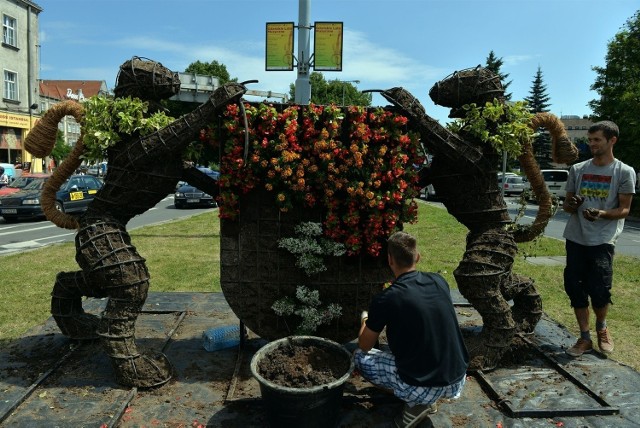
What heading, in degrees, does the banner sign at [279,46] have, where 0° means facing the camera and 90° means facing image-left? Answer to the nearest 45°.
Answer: approximately 0°

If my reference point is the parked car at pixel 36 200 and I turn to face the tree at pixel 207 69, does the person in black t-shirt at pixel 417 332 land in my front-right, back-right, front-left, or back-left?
back-right

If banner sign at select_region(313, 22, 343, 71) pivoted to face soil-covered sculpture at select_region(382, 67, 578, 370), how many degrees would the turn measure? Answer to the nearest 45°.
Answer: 0° — it already faces it

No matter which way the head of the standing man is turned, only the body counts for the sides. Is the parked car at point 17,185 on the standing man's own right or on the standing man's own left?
on the standing man's own right

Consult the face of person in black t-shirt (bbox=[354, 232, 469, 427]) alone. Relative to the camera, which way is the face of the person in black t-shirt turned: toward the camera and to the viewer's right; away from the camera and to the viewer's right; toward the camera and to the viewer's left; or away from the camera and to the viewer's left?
away from the camera and to the viewer's left

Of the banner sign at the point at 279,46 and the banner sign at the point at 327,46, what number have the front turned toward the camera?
2

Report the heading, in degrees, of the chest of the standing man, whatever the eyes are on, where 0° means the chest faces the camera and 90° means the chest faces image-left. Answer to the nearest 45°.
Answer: approximately 45°

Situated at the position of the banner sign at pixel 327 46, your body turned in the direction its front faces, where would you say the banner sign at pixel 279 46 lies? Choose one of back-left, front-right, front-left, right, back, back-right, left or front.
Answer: right
